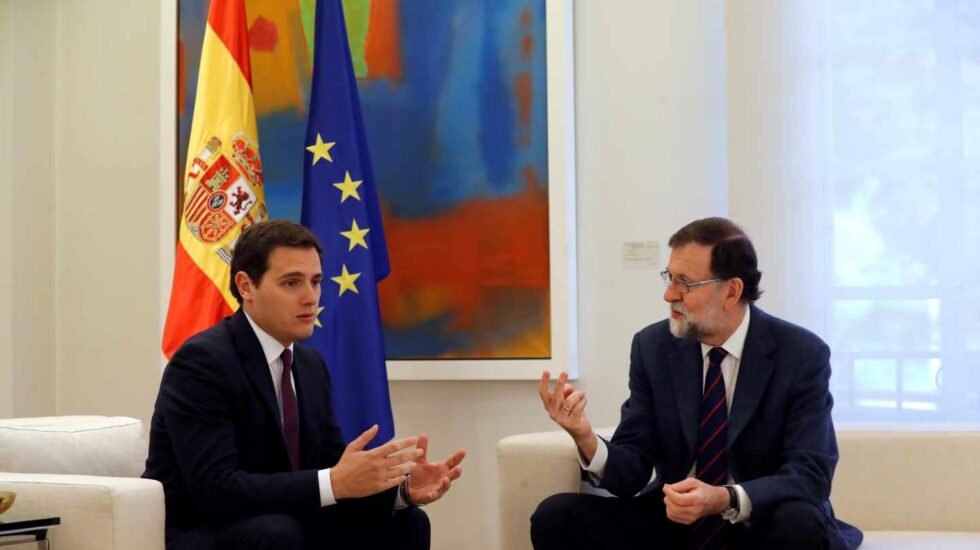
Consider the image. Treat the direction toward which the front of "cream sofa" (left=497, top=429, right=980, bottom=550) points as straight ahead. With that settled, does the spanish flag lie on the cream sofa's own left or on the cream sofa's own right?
on the cream sofa's own right

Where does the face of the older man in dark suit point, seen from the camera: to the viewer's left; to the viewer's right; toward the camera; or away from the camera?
to the viewer's left

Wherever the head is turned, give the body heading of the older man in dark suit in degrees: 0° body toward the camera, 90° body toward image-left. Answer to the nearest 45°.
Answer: approximately 45°

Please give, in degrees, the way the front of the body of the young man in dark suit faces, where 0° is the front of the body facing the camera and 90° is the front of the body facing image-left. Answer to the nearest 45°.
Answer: approximately 315°

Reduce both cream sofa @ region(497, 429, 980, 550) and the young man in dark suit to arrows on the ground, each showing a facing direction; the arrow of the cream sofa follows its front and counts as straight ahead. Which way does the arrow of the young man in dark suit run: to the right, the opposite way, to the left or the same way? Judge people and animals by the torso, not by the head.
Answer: to the left

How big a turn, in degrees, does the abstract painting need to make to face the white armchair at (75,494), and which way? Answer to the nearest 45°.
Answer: approximately 45° to its right

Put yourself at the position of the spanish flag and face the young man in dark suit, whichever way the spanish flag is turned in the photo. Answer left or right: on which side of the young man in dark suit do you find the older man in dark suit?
left

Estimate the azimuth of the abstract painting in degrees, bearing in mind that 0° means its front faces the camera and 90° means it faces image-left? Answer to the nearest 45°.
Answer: approximately 0°

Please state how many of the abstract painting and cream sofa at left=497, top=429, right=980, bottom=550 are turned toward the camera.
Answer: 2

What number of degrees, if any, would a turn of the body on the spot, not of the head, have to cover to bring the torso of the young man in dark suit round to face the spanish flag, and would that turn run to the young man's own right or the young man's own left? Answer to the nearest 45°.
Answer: approximately 135° to the young man's own left
